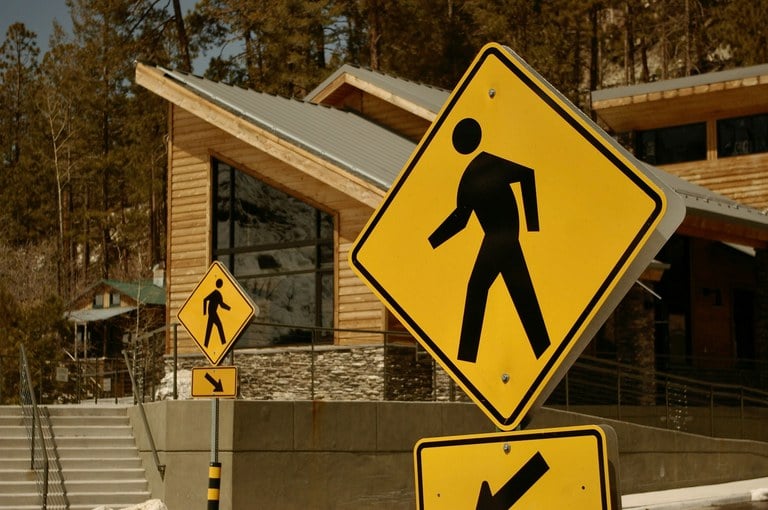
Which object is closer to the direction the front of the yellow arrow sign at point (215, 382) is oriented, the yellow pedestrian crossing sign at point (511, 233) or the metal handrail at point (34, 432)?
the yellow pedestrian crossing sign

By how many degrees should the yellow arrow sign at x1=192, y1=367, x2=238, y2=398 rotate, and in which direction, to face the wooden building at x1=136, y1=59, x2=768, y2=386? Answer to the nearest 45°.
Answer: approximately 180°

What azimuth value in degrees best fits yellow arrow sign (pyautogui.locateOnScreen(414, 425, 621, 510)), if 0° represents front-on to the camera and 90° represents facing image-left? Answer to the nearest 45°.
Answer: approximately 0°

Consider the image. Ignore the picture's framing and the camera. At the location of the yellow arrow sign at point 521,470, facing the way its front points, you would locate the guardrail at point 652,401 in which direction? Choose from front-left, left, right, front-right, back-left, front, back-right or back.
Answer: back

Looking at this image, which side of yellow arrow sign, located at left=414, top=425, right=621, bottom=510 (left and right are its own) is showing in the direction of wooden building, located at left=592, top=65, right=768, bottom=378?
back

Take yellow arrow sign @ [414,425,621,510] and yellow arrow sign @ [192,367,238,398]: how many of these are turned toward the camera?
2

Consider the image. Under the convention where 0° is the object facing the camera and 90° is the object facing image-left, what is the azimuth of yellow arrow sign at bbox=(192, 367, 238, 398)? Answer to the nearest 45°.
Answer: approximately 0°

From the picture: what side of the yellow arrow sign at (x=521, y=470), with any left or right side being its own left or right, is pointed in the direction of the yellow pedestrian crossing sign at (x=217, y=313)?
back

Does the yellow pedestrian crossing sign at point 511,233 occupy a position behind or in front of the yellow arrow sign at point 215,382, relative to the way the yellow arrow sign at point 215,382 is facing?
in front

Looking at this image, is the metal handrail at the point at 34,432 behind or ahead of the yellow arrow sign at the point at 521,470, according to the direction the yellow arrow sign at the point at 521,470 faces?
behind
